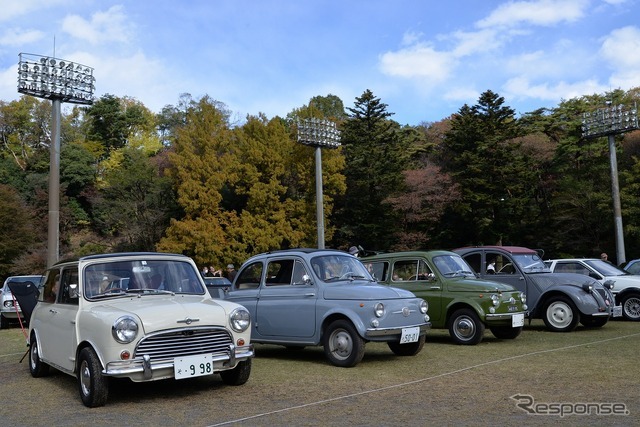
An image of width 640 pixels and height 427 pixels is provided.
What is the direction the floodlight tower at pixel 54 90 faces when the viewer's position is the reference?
facing the viewer and to the right of the viewer

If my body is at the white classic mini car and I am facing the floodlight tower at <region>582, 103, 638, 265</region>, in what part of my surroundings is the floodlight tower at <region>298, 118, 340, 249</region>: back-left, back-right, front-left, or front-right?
front-left

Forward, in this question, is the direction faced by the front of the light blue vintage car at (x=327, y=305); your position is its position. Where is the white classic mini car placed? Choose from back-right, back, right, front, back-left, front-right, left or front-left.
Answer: right

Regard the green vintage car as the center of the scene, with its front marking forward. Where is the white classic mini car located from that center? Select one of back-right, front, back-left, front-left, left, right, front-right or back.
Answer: right

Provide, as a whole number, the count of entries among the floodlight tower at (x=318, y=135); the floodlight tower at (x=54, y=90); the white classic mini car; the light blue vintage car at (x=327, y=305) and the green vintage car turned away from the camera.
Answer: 0

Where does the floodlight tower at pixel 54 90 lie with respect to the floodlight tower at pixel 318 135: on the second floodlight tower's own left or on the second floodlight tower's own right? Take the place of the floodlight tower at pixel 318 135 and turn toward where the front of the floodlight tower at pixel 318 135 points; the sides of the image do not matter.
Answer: on the second floodlight tower's own right

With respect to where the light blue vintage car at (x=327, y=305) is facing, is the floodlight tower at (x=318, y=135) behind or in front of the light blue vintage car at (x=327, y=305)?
behind

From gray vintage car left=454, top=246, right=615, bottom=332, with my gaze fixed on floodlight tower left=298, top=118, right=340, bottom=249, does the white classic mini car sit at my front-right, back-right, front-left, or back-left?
back-left

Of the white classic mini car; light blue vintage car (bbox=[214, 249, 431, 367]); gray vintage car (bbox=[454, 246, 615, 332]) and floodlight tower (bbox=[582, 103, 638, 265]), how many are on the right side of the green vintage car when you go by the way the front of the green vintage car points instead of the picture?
2

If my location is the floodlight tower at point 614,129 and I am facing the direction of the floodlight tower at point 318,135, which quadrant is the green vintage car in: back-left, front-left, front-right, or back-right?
front-left

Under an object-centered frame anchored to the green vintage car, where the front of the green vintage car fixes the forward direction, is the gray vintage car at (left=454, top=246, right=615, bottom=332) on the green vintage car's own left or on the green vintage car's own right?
on the green vintage car's own left

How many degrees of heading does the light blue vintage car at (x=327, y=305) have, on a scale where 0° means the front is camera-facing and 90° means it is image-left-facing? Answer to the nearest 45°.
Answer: approximately 315°

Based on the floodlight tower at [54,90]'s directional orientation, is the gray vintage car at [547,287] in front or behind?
in front

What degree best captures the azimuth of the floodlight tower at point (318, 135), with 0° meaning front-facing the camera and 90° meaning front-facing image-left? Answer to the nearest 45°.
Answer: approximately 315°

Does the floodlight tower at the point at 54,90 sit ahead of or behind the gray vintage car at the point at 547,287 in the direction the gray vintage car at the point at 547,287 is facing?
behind

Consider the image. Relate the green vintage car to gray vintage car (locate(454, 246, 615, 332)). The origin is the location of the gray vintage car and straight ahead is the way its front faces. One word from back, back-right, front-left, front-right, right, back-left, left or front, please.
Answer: right

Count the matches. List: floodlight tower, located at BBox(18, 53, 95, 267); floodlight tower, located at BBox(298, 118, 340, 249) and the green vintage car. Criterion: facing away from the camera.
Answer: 0
